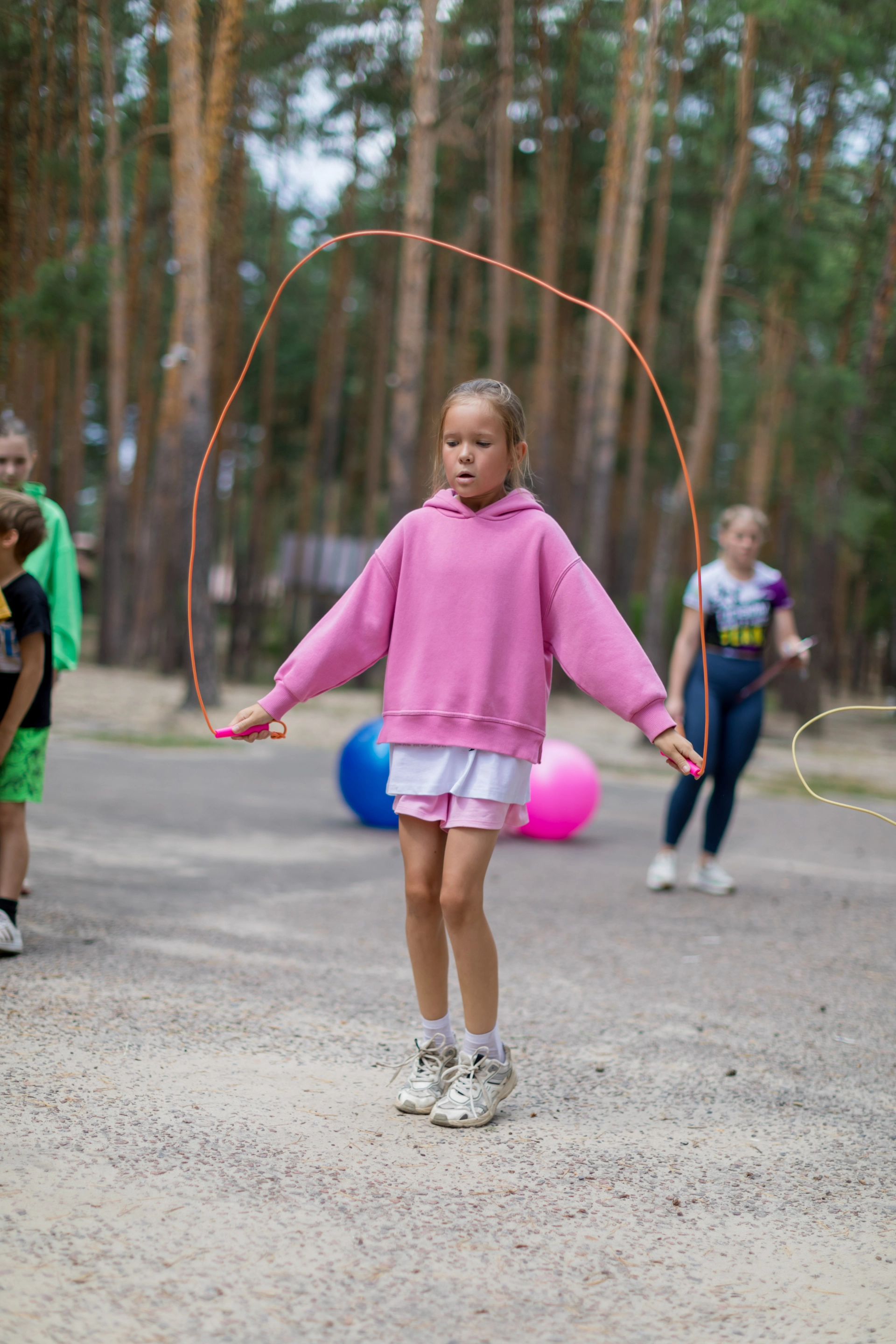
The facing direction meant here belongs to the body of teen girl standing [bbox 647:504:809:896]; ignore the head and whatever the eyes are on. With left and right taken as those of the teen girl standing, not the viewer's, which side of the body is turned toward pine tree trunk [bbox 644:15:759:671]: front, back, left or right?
back

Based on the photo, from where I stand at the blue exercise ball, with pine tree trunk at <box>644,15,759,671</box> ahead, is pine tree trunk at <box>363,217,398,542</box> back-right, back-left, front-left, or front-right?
front-left

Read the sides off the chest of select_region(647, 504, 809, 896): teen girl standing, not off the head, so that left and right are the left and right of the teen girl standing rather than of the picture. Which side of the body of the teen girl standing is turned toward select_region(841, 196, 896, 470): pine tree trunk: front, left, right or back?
back

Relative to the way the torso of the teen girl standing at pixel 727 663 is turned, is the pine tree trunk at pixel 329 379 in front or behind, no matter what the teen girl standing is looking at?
behind

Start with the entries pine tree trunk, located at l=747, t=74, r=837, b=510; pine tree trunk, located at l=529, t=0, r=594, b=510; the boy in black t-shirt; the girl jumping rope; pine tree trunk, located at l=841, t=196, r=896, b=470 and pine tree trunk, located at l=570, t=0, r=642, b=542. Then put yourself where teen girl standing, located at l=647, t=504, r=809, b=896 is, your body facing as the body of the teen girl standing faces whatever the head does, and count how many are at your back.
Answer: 4

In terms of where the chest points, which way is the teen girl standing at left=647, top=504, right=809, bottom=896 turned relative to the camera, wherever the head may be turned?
toward the camera

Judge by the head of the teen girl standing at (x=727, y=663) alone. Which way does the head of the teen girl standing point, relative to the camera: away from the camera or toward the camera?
toward the camera
